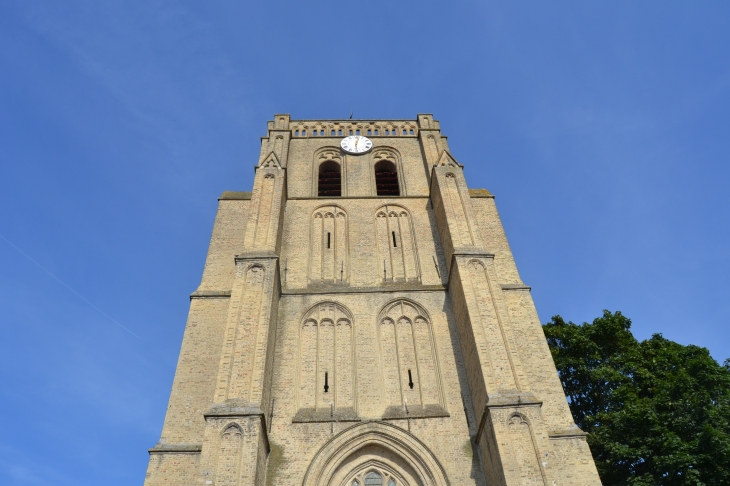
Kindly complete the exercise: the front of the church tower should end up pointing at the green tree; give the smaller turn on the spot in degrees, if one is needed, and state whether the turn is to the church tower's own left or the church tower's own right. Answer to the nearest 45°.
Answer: approximately 90° to the church tower's own left

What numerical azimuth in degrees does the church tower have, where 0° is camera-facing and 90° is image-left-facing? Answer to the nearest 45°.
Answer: approximately 0°
